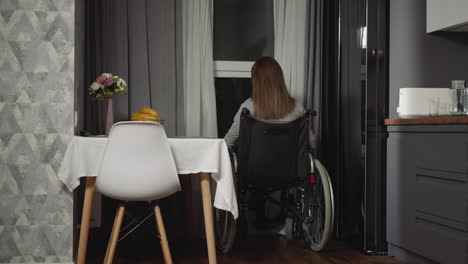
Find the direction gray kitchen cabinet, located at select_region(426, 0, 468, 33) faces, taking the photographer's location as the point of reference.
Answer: facing the viewer and to the left of the viewer

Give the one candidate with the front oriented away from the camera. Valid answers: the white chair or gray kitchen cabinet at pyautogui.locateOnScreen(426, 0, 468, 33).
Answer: the white chair

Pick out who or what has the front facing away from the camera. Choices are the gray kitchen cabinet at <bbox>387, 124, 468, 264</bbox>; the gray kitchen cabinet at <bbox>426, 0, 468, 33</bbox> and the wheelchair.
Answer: the wheelchair

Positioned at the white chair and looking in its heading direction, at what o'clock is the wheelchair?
The wheelchair is roughly at 2 o'clock from the white chair.

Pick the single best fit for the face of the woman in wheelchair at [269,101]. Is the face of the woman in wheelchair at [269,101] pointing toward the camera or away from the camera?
away from the camera

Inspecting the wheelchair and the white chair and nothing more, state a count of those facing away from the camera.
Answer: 2

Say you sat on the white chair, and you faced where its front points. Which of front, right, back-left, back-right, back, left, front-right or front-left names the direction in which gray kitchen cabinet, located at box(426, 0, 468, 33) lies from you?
right

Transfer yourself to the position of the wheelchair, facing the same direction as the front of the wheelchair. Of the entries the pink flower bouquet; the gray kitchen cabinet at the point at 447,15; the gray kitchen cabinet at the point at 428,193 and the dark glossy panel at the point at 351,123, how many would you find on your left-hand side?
1

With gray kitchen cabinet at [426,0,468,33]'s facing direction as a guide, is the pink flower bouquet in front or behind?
in front

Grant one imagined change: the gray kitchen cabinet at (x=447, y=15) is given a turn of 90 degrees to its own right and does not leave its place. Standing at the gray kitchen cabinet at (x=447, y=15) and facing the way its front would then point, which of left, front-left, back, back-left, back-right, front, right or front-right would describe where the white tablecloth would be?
left

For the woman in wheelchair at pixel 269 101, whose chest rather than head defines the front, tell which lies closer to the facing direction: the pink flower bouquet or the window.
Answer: the window

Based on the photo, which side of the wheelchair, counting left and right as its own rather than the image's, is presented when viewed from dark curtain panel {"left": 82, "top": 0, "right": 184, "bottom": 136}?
left

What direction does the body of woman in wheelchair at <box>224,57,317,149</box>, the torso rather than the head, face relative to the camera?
away from the camera

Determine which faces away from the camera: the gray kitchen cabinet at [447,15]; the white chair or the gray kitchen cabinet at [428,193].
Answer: the white chair

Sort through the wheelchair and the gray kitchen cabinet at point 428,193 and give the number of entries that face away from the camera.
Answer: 1

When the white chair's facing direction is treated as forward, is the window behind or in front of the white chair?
in front

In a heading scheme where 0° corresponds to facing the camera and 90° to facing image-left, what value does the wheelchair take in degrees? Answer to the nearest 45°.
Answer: approximately 180°
